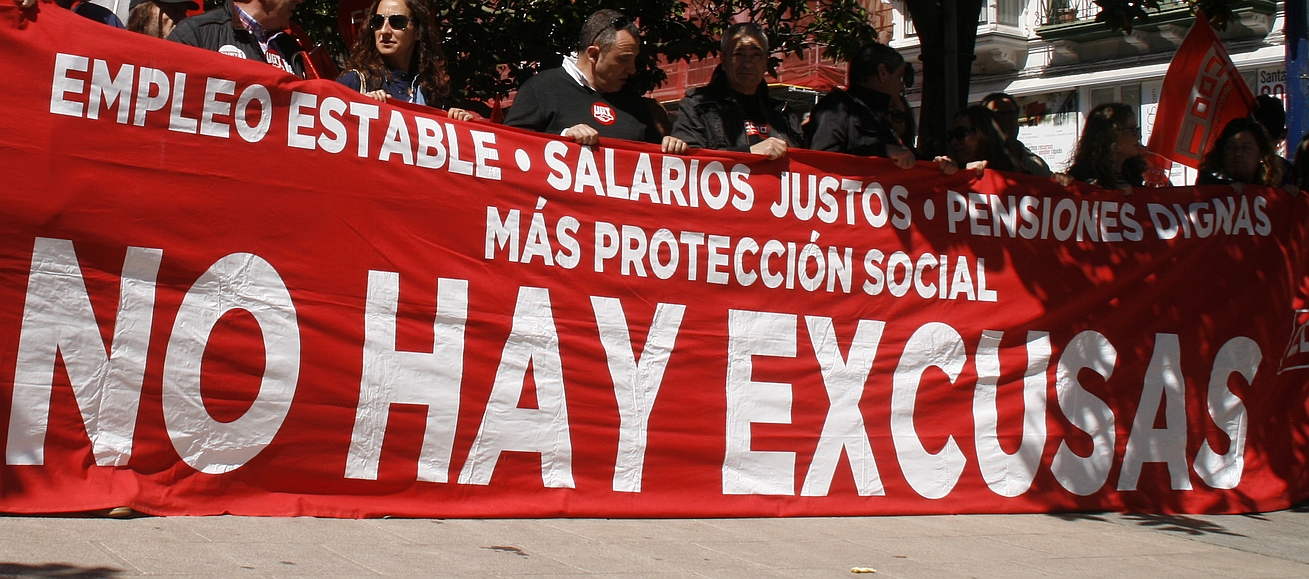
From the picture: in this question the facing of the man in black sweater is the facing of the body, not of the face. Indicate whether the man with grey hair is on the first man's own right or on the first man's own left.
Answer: on the first man's own left

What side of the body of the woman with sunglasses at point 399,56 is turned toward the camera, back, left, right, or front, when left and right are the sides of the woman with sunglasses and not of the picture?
front

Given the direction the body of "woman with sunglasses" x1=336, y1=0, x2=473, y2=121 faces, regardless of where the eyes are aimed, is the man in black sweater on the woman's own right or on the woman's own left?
on the woman's own left

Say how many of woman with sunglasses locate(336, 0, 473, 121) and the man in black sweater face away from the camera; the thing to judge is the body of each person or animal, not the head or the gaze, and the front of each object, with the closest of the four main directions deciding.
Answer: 0

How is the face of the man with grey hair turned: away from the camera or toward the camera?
toward the camera

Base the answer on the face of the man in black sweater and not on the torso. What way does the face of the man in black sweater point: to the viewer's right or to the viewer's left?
to the viewer's right

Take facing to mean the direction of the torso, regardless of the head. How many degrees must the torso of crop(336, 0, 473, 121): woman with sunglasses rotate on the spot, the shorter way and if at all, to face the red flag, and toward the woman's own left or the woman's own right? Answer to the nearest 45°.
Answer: approximately 90° to the woman's own left

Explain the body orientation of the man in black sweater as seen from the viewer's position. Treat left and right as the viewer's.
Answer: facing the viewer and to the right of the viewer

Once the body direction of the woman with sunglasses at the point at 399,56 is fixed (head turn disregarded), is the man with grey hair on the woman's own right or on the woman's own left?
on the woman's own left

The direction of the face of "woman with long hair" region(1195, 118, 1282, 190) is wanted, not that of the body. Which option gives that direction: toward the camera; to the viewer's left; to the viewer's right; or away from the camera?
toward the camera
